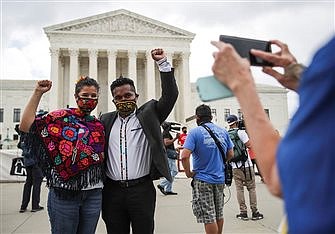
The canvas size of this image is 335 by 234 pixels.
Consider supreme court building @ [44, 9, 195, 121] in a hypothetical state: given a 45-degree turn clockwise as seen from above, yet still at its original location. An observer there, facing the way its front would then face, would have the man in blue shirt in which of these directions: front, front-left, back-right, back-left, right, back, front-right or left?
front-left

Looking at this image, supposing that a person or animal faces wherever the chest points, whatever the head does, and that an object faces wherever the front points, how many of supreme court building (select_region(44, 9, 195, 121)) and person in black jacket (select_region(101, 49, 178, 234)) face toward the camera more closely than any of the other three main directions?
2

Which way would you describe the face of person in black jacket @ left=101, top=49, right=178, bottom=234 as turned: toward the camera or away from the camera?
toward the camera

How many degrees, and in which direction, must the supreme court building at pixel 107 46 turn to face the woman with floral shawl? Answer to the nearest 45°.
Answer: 0° — it already faces them

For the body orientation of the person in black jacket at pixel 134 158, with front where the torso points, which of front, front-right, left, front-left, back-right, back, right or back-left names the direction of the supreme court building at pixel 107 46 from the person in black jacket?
back

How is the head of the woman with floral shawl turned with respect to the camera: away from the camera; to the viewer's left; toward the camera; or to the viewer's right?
toward the camera

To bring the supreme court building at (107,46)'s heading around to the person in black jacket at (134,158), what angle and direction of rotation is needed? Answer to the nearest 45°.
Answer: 0° — it already faces them

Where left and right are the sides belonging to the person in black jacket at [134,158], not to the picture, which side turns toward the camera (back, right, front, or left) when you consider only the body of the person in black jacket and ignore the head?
front

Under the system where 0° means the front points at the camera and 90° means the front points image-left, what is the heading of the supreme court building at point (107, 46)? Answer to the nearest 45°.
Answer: approximately 0°

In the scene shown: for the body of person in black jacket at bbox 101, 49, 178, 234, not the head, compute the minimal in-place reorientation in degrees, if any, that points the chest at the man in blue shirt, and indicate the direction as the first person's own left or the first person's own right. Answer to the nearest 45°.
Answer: approximately 135° to the first person's own left
